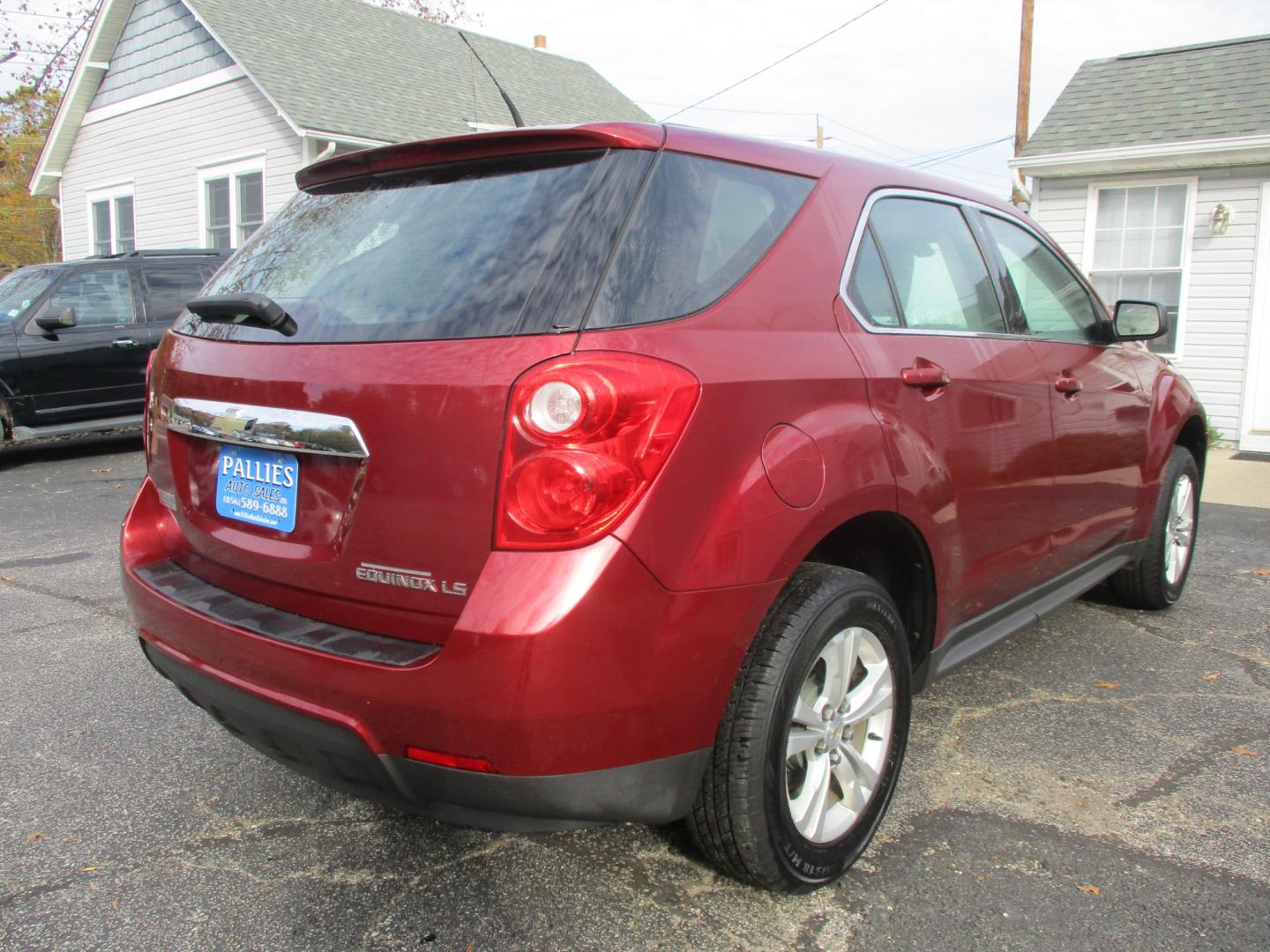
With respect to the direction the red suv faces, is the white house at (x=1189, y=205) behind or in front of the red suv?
in front

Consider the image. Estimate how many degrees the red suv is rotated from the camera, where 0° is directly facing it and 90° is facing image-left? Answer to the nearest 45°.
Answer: approximately 225°

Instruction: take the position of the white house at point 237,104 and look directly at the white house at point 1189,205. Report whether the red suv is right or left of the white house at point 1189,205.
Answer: right

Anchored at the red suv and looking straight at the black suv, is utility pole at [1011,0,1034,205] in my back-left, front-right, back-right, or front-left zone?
front-right

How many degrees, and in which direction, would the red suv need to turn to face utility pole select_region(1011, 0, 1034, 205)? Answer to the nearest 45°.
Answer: approximately 45° to its left

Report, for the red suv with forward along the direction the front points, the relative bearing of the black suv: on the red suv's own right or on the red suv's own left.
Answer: on the red suv's own left

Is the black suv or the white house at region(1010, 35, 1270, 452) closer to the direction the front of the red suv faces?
the white house

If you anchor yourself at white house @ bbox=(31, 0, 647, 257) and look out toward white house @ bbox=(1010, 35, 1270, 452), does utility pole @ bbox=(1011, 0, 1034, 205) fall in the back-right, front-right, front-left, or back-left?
front-left

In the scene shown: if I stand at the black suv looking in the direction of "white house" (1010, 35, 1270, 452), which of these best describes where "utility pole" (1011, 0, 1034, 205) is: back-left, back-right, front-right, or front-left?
front-left
